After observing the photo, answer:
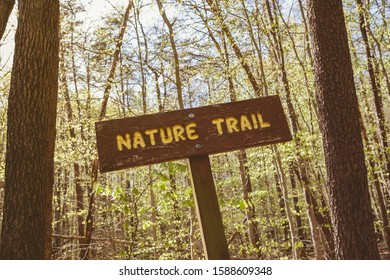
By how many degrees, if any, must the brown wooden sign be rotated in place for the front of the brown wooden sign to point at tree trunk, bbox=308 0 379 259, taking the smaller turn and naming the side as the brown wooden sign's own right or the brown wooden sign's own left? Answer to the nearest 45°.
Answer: approximately 135° to the brown wooden sign's own left

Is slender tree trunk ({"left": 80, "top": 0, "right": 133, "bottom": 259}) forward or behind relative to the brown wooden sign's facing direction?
behind

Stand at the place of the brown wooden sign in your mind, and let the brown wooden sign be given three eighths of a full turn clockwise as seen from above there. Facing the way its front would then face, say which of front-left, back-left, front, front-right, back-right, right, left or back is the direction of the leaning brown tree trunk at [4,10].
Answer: front

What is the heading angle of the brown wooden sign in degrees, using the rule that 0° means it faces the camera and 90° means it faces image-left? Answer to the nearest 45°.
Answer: approximately 0°
